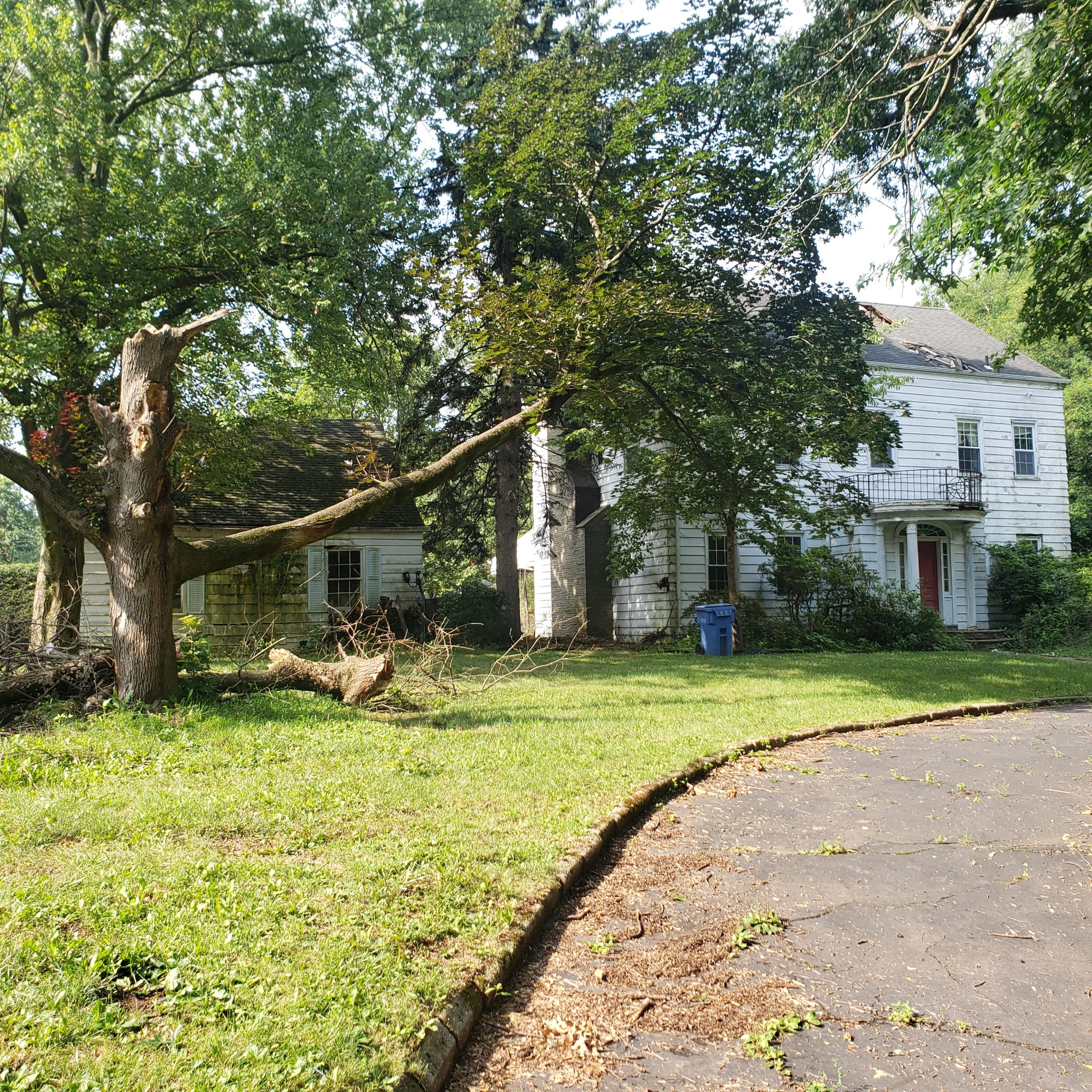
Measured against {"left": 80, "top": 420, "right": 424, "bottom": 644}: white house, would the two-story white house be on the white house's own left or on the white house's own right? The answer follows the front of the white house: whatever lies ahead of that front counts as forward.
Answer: on the white house's own left

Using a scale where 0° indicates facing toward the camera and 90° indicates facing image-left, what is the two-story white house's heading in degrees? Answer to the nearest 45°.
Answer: approximately 315°

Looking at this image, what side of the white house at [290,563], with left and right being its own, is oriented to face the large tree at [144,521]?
front

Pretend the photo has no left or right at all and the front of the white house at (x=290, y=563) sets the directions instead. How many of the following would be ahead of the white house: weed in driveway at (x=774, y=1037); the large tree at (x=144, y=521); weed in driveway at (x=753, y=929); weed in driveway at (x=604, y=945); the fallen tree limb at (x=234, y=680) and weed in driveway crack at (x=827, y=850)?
6

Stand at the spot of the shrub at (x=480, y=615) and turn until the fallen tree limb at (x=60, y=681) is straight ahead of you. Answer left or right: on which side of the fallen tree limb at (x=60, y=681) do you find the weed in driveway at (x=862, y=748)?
left

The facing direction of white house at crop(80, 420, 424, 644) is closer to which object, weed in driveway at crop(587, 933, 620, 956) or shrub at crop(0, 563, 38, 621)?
the weed in driveway

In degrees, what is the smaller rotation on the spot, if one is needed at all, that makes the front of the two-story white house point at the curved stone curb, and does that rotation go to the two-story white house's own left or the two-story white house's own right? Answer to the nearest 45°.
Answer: approximately 45° to the two-story white house's own right

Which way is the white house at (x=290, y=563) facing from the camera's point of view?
toward the camera

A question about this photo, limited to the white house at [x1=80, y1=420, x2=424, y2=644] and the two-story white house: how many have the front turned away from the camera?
0

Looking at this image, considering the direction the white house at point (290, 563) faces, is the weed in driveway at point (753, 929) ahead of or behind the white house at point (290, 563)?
ahead

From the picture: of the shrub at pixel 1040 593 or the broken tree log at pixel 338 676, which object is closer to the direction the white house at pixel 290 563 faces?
the broken tree log

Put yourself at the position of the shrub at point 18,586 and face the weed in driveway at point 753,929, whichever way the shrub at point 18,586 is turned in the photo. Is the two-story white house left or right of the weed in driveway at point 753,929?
left

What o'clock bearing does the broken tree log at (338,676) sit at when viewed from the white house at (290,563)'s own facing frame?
The broken tree log is roughly at 12 o'clock from the white house.

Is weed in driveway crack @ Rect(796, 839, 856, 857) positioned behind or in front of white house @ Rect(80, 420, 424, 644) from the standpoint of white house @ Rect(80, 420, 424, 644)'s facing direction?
in front

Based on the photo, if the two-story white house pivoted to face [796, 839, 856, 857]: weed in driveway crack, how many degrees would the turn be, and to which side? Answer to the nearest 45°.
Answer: approximately 45° to its right
